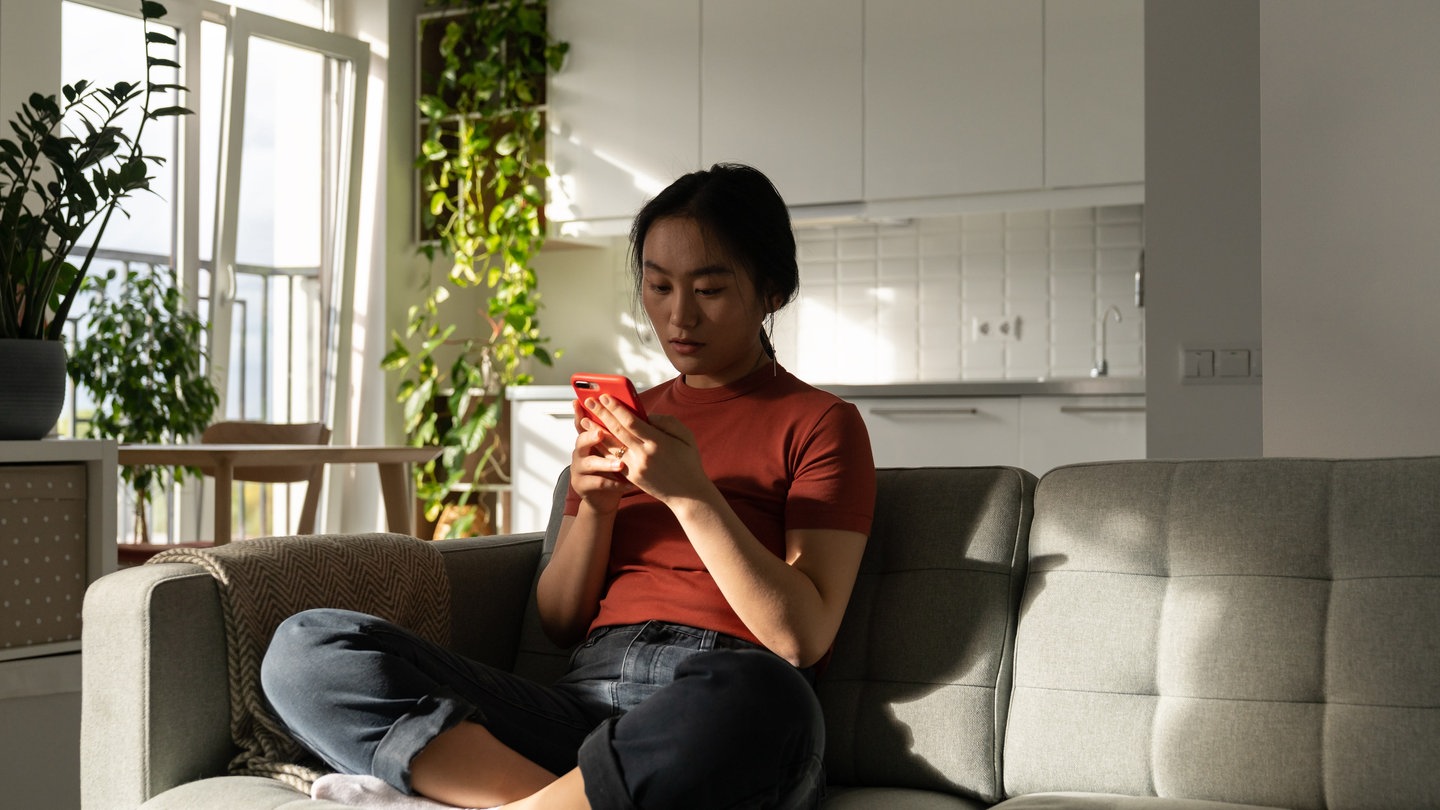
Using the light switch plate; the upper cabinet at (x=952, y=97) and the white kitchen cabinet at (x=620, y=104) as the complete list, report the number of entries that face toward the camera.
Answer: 3

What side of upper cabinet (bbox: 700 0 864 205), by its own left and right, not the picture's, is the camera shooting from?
front

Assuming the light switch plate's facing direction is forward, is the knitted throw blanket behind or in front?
in front

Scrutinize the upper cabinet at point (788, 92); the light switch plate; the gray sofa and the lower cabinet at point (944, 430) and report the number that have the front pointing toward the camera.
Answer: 4

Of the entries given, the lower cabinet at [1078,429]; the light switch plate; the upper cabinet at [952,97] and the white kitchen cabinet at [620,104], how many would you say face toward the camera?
4

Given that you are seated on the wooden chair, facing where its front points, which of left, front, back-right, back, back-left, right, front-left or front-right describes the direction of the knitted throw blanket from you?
front-left

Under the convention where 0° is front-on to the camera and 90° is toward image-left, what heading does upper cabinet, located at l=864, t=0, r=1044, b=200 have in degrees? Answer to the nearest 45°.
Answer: approximately 0°

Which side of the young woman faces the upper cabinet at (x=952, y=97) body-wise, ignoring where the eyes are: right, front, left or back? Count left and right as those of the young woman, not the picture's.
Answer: back

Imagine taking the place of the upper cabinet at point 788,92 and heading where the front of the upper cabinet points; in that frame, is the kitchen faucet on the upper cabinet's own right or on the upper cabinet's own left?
on the upper cabinet's own left

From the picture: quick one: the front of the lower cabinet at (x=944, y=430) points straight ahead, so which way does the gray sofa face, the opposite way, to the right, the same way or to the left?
the same way

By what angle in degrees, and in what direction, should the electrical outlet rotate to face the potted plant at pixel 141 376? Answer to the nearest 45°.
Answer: approximately 45° to its right

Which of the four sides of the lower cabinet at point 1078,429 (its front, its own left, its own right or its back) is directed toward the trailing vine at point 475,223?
right

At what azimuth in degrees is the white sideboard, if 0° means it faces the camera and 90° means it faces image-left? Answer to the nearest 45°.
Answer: approximately 0°

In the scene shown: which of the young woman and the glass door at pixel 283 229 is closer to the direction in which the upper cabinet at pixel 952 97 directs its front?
the young woman

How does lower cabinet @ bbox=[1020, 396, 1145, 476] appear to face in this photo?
toward the camera

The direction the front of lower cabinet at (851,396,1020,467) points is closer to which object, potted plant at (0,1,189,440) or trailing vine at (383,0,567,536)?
the potted plant

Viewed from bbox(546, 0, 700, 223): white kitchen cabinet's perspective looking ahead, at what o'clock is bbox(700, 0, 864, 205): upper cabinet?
The upper cabinet is roughly at 10 o'clock from the white kitchen cabinet.

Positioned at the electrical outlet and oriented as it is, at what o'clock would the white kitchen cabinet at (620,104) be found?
The white kitchen cabinet is roughly at 3 o'clock from the electrical outlet.
